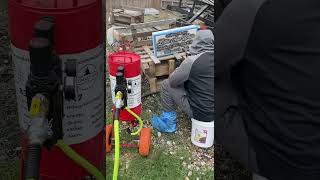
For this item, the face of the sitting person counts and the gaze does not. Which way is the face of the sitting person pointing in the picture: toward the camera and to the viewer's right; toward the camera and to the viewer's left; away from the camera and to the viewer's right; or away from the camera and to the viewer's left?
away from the camera and to the viewer's left

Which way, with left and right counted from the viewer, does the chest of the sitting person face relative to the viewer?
facing away from the viewer and to the left of the viewer

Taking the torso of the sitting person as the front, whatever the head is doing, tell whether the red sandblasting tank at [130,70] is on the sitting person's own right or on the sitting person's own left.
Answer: on the sitting person's own left

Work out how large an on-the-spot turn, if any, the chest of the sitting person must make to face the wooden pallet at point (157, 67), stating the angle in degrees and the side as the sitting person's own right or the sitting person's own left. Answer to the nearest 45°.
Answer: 0° — they already face it
